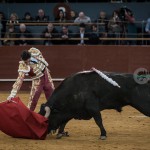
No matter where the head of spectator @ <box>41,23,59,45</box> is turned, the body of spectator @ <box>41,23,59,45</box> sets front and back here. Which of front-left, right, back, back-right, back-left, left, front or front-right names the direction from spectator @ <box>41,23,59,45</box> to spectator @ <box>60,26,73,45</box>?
left

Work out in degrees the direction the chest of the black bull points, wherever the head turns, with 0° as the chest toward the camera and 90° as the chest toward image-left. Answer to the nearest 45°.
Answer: approximately 90°

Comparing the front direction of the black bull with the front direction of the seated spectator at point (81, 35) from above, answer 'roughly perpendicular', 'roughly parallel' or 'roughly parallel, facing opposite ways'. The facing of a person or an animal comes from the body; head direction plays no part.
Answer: roughly perpendicular

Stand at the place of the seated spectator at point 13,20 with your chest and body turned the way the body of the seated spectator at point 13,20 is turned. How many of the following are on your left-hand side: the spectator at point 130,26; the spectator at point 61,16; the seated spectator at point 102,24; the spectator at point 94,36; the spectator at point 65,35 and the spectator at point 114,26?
6

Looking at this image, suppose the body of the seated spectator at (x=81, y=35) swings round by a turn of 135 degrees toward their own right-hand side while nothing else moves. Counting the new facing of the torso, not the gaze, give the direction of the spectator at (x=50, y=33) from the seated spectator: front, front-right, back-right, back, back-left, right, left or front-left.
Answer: front-left

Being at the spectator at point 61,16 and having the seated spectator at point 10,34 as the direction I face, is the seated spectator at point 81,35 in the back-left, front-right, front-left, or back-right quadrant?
back-left

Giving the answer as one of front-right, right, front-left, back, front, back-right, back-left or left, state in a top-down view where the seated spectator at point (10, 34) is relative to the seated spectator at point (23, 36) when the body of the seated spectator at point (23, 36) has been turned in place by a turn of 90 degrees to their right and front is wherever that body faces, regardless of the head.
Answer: front

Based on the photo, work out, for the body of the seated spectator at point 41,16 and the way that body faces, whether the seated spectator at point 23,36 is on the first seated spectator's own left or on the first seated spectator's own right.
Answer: on the first seated spectator's own right

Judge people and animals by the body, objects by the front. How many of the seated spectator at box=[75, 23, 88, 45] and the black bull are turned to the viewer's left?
1

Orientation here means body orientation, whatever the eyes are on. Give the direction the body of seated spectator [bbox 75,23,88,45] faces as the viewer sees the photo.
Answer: toward the camera

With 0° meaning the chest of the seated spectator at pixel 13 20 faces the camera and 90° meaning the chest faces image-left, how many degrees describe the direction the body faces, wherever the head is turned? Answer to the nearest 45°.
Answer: approximately 0°

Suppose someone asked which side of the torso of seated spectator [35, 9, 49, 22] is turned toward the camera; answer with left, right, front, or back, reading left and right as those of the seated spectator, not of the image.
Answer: front

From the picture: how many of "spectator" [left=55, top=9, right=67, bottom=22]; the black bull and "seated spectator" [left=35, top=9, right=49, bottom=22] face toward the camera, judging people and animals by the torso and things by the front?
2

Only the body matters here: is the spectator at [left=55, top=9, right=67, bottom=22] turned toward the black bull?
yes

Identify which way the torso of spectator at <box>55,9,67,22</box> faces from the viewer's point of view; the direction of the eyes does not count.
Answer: toward the camera
